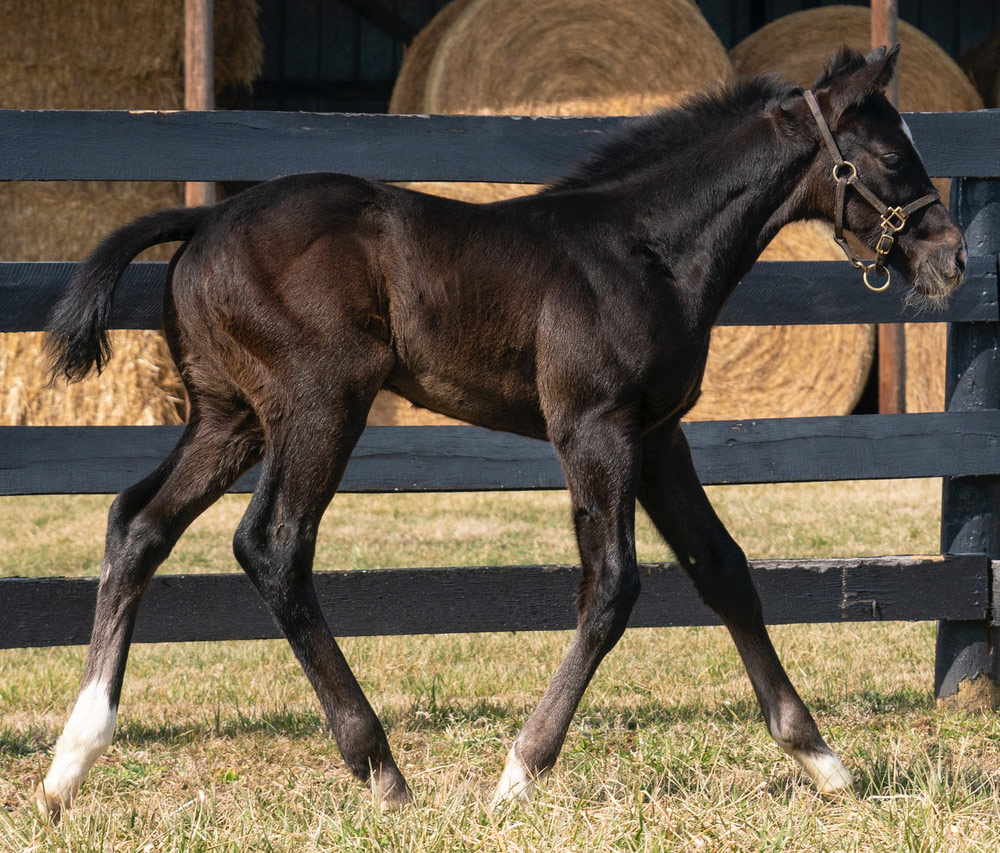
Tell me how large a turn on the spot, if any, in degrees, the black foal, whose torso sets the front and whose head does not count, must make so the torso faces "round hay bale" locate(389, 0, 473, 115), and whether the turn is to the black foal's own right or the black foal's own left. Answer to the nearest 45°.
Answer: approximately 90° to the black foal's own left

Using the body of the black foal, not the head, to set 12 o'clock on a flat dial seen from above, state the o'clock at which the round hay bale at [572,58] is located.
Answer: The round hay bale is roughly at 9 o'clock from the black foal.

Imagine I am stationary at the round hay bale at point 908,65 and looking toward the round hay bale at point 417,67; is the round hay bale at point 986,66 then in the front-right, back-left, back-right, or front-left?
back-right

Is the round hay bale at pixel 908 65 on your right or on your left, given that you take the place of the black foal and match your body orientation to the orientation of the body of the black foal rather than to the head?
on your left

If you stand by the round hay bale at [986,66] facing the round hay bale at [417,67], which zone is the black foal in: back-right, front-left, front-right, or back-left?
front-left

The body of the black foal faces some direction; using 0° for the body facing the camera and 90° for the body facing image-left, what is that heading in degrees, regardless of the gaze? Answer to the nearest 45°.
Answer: approximately 270°

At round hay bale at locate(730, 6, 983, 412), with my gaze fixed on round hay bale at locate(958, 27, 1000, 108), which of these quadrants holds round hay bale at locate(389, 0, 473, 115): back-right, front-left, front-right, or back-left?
back-left

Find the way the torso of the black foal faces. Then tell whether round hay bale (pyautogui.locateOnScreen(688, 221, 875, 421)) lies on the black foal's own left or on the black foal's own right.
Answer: on the black foal's own left
